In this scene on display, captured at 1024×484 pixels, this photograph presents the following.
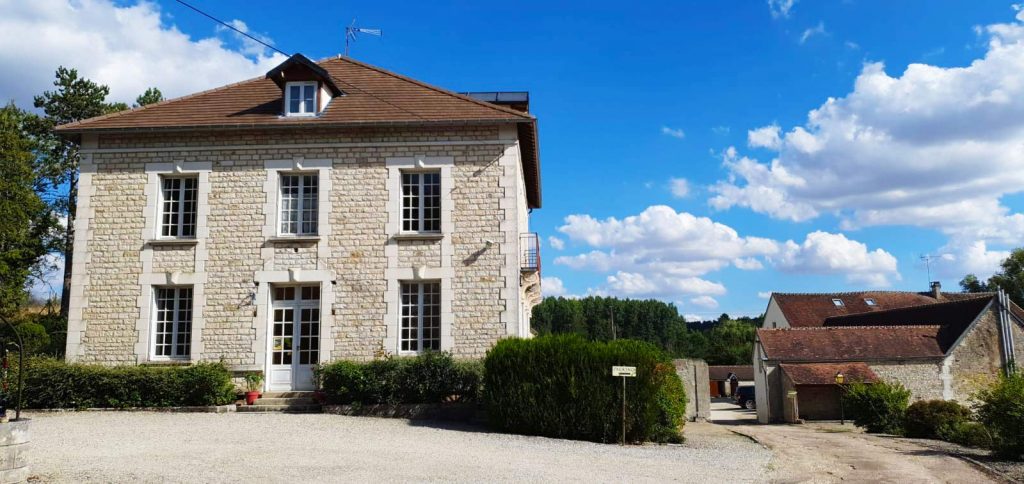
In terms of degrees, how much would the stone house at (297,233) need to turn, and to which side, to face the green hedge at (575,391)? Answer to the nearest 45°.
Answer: approximately 45° to its left

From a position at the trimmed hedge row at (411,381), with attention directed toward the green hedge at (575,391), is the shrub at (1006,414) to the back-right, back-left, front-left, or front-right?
front-left

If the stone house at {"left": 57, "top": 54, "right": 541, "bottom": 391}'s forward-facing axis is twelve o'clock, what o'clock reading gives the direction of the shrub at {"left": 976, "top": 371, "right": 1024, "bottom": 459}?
The shrub is roughly at 10 o'clock from the stone house.

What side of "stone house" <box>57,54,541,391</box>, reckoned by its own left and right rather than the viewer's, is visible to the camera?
front

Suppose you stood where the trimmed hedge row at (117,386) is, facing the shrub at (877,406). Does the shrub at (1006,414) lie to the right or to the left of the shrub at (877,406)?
right

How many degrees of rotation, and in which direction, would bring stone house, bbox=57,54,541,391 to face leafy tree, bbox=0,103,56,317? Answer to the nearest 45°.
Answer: approximately 135° to its right

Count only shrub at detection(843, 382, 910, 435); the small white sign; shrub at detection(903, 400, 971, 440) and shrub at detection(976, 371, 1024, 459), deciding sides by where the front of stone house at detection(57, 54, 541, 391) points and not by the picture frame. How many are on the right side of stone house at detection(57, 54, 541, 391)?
0

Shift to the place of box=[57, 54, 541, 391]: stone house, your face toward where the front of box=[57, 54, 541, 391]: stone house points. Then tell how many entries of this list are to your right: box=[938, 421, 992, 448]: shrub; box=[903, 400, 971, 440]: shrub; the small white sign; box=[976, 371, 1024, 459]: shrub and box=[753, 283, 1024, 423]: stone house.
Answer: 0

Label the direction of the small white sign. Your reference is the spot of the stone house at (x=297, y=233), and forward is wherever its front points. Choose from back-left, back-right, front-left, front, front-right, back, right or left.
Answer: front-left

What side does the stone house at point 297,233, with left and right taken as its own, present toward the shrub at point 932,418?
left

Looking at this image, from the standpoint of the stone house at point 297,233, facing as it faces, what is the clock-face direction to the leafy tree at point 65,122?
The leafy tree is roughly at 5 o'clock from the stone house.

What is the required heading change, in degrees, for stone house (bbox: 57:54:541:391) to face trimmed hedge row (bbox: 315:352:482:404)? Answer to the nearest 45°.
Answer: approximately 45° to its left

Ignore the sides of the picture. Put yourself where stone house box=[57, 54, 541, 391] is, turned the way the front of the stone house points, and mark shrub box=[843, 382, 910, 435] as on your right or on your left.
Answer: on your left

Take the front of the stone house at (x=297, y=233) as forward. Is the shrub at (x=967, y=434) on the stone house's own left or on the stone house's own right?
on the stone house's own left
